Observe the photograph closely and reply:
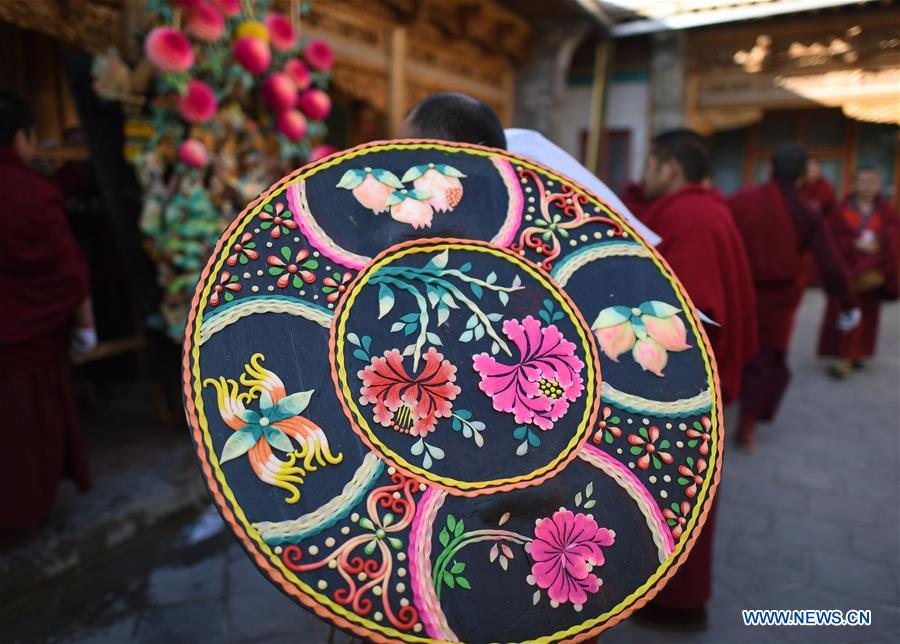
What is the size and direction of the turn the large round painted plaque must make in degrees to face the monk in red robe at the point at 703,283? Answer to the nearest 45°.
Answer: approximately 135° to its left

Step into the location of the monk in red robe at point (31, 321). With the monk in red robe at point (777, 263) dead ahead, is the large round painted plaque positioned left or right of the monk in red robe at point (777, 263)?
right

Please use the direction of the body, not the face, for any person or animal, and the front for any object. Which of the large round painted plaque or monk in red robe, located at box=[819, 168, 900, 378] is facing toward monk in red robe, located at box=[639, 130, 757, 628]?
monk in red robe, located at box=[819, 168, 900, 378]

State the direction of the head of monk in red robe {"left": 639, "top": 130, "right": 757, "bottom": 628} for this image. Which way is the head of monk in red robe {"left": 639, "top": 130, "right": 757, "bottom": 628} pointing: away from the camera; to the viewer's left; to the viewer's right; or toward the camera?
to the viewer's left

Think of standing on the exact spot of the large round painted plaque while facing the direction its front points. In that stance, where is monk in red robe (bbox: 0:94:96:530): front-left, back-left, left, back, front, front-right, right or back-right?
back-right

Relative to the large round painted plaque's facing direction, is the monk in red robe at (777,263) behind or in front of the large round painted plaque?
behind

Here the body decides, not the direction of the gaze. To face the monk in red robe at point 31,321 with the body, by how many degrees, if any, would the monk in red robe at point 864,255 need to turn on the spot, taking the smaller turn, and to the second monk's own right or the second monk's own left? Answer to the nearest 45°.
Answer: approximately 45° to the second monk's own right

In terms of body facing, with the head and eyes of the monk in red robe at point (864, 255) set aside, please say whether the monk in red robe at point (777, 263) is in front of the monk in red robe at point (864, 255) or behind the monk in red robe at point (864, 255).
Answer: in front

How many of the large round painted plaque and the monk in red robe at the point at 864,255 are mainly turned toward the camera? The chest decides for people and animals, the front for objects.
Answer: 2

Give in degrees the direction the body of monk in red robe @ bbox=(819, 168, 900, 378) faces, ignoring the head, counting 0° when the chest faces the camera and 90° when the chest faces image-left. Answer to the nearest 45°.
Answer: approximately 0°

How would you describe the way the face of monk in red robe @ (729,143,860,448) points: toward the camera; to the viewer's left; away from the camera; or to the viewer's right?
away from the camera

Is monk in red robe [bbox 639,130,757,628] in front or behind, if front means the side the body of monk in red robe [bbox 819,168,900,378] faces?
in front
